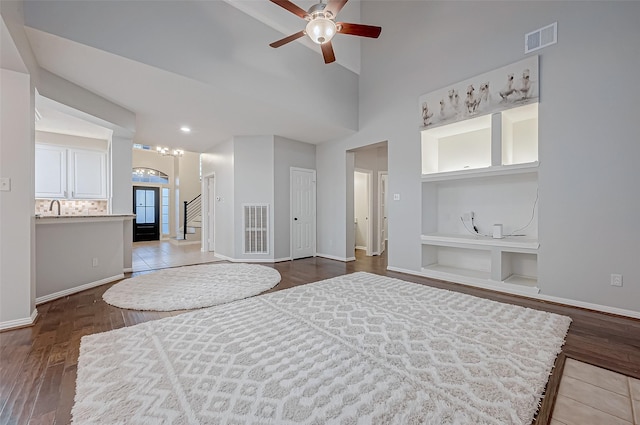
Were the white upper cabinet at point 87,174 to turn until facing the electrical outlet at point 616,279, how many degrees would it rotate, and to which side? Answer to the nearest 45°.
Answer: approximately 45° to its left

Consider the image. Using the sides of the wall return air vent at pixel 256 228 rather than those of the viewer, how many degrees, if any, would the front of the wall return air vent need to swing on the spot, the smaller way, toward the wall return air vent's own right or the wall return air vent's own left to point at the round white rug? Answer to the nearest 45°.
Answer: approximately 45° to the wall return air vent's own right

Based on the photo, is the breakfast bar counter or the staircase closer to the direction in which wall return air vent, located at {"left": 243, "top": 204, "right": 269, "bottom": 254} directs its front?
the breakfast bar counter

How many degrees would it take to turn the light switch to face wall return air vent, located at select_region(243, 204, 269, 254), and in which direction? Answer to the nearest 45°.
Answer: approximately 90° to its left

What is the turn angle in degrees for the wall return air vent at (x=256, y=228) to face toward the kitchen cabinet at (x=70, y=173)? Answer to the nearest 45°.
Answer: approximately 90° to its right

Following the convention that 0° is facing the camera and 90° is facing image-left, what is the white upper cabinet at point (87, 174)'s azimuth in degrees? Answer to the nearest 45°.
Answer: approximately 0°

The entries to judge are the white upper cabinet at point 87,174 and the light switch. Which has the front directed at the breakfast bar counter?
the white upper cabinet

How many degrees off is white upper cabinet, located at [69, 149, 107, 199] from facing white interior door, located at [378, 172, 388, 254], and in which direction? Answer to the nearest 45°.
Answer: approximately 45° to its left
